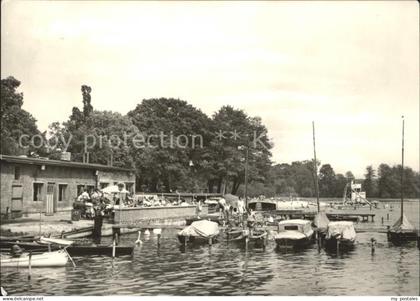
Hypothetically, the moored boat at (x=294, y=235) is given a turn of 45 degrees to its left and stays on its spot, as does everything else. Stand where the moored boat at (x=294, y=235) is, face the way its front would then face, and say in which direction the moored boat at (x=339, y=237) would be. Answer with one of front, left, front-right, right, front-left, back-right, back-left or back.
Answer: left

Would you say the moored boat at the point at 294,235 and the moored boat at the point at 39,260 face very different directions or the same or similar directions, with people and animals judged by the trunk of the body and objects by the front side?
very different directions

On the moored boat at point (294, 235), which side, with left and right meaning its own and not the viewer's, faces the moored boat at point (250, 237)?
left
